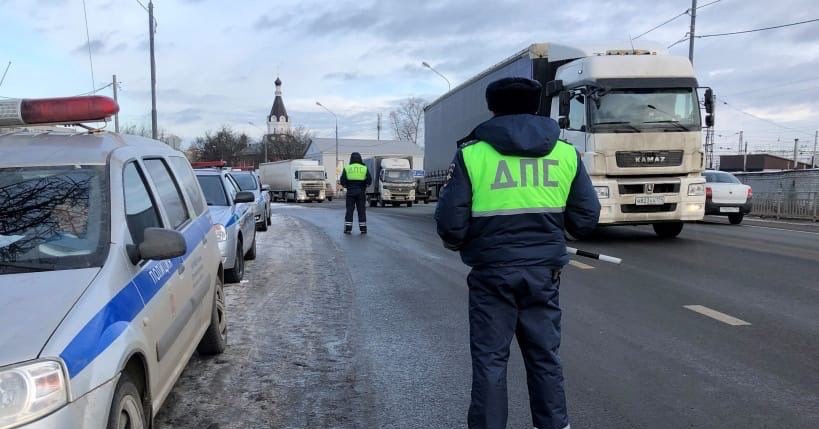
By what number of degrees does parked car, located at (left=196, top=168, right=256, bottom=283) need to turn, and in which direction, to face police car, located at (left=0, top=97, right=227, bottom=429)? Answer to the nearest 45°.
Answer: approximately 45° to its left

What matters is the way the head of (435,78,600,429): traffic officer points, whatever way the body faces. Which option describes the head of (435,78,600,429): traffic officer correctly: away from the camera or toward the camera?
away from the camera

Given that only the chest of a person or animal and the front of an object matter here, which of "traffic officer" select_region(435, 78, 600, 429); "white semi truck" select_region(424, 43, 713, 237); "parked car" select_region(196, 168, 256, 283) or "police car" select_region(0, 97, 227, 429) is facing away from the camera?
the traffic officer

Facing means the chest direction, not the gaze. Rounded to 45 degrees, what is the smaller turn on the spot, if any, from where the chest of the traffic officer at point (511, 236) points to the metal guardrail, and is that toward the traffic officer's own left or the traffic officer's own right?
approximately 45° to the traffic officer's own right

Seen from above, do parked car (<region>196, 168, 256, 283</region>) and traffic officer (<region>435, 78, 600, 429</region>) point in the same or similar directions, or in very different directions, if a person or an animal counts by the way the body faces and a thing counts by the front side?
very different directions

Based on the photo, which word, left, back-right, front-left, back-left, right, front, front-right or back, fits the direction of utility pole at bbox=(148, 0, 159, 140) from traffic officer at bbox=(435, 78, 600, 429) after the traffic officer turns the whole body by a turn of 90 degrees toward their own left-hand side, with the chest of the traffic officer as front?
front-right

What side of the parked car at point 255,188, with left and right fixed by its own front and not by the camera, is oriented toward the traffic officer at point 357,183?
left

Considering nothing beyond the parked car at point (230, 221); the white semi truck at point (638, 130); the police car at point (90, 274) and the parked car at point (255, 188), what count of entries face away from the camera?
0

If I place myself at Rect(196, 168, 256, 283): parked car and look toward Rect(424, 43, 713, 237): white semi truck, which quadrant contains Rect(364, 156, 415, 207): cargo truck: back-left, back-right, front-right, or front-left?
front-left

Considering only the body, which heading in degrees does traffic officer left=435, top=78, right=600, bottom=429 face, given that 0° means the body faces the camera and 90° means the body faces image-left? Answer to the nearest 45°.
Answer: approximately 180°

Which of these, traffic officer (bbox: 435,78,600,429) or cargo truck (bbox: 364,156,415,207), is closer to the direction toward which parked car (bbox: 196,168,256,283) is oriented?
the traffic officer
